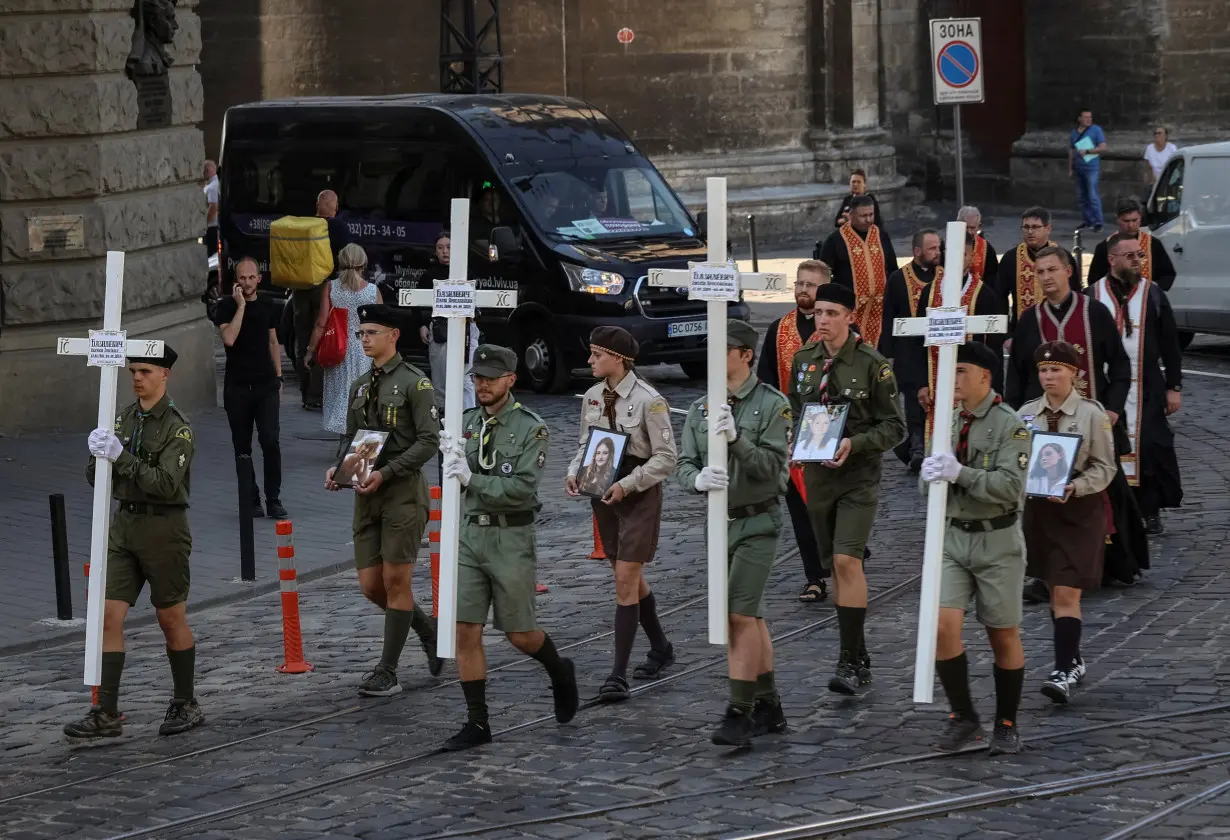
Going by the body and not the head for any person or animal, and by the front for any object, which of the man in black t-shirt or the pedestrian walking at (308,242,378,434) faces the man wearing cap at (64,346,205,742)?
the man in black t-shirt

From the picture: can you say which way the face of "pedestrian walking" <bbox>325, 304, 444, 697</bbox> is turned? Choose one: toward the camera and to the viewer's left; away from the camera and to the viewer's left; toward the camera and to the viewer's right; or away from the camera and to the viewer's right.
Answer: toward the camera and to the viewer's left

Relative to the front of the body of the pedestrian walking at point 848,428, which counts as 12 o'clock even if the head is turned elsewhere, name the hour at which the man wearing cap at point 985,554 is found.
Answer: The man wearing cap is roughly at 10 o'clock from the pedestrian walking.

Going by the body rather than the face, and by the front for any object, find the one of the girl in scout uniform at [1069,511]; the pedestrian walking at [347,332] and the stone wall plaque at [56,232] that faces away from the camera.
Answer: the pedestrian walking

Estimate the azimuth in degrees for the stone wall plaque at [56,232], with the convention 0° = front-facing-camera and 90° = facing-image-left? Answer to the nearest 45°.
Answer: approximately 0°

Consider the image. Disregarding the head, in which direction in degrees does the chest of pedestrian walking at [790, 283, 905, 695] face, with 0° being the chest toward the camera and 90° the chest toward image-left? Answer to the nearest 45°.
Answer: approximately 45°

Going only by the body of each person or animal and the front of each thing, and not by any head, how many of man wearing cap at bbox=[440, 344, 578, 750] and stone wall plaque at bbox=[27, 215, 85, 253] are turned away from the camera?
0

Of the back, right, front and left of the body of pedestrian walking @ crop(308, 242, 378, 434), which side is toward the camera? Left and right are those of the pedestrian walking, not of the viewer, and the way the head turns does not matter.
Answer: back

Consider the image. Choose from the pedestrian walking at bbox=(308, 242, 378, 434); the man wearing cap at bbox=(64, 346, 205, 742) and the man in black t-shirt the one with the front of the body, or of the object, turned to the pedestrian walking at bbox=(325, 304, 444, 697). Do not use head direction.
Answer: the man in black t-shirt

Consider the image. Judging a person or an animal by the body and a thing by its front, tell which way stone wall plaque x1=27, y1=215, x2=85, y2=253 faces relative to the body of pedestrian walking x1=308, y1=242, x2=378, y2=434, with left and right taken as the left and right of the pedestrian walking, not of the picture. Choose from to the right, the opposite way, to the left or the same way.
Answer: the opposite way

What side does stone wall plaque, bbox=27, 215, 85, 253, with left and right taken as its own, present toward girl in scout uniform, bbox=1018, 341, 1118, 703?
front

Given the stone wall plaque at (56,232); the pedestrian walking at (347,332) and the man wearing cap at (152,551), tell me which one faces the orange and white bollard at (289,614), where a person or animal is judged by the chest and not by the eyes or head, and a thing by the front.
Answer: the stone wall plaque

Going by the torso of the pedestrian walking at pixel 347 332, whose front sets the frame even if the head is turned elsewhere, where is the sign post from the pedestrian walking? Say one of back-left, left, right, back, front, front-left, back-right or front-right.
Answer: front-right

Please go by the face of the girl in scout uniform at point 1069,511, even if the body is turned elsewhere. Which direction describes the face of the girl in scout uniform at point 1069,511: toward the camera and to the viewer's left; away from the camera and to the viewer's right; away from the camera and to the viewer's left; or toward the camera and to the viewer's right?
toward the camera and to the viewer's left

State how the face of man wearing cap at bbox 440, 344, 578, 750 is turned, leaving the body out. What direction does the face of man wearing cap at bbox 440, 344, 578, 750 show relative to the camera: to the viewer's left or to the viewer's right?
to the viewer's left
